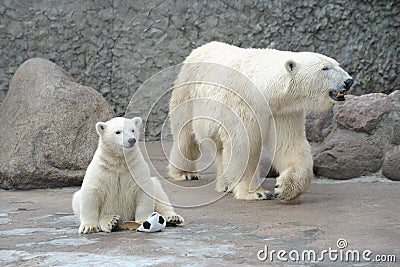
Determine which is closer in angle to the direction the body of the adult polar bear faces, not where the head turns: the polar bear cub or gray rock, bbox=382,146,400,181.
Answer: the gray rock

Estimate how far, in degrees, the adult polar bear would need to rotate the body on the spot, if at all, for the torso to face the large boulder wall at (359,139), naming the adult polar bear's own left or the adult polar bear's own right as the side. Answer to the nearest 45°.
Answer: approximately 45° to the adult polar bear's own left

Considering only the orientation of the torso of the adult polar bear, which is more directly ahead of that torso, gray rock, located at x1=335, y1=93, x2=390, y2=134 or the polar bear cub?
the gray rock

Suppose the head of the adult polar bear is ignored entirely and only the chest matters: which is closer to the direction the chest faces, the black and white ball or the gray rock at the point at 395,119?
the gray rock

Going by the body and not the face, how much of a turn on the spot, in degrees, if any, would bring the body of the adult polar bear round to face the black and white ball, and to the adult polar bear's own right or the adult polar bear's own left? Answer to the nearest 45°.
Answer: approximately 135° to the adult polar bear's own right

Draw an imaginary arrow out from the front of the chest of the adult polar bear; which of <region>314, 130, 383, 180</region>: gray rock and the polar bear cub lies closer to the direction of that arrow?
the gray rock

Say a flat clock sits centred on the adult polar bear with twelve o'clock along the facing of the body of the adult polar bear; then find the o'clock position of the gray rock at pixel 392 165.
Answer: The gray rock is roughly at 11 o'clock from the adult polar bear.

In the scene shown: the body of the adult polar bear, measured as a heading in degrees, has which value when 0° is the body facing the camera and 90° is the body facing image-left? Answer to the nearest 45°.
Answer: approximately 270°
